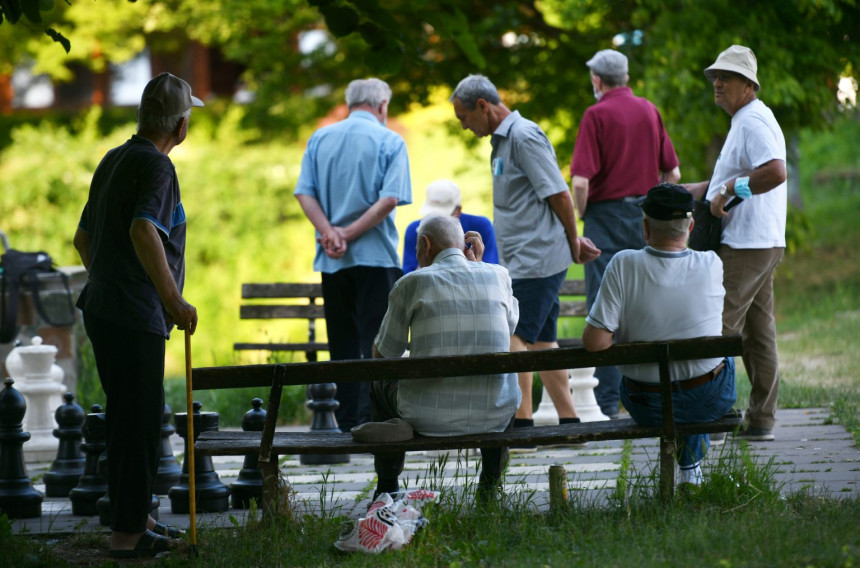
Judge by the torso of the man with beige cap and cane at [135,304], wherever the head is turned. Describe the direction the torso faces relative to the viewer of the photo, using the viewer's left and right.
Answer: facing away from the viewer and to the right of the viewer

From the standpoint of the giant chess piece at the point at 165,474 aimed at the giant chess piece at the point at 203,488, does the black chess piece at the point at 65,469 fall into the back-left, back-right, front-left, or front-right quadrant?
back-right

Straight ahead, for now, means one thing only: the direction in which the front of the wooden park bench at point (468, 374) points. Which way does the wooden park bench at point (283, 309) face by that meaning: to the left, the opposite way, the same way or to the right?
the opposite way

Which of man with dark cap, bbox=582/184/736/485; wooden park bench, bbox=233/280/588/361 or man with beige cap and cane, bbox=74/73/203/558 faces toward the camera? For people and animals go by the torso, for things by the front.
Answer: the wooden park bench

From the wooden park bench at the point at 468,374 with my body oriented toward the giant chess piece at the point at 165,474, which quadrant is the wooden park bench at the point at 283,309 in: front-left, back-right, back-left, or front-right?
front-right

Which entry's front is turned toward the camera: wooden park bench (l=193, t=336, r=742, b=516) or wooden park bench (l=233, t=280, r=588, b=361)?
wooden park bench (l=233, t=280, r=588, b=361)

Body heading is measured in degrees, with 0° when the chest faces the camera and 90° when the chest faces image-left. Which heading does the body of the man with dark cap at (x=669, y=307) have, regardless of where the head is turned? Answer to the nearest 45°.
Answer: approximately 180°

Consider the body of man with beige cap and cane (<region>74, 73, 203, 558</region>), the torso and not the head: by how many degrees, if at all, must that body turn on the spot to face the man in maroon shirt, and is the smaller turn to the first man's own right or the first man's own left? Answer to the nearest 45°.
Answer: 0° — they already face them

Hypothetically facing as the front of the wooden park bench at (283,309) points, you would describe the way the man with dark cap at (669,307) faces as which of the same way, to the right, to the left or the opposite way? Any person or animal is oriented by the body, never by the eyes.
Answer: the opposite way

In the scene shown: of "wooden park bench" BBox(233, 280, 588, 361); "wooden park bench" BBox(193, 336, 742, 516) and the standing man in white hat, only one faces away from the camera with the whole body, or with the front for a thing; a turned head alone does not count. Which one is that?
"wooden park bench" BBox(193, 336, 742, 516)

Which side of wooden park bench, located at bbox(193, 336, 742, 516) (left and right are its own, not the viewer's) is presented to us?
back

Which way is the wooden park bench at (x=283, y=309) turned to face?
toward the camera

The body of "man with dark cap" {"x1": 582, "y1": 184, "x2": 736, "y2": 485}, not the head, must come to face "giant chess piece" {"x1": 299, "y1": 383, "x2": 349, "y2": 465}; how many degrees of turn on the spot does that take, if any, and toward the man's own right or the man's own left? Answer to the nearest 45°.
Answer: approximately 45° to the man's own left

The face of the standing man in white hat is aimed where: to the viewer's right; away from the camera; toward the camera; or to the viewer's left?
to the viewer's left

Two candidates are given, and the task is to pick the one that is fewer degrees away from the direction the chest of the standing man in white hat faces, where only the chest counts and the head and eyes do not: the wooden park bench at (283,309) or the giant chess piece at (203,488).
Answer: the giant chess piece

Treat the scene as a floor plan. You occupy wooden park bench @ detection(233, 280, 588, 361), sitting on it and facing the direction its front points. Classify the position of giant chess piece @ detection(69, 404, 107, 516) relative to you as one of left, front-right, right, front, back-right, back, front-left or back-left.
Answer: front

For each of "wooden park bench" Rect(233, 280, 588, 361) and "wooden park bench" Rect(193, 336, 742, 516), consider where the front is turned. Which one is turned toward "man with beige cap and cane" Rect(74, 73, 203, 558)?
"wooden park bench" Rect(233, 280, 588, 361)

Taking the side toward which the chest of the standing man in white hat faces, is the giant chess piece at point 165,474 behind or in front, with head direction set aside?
in front
